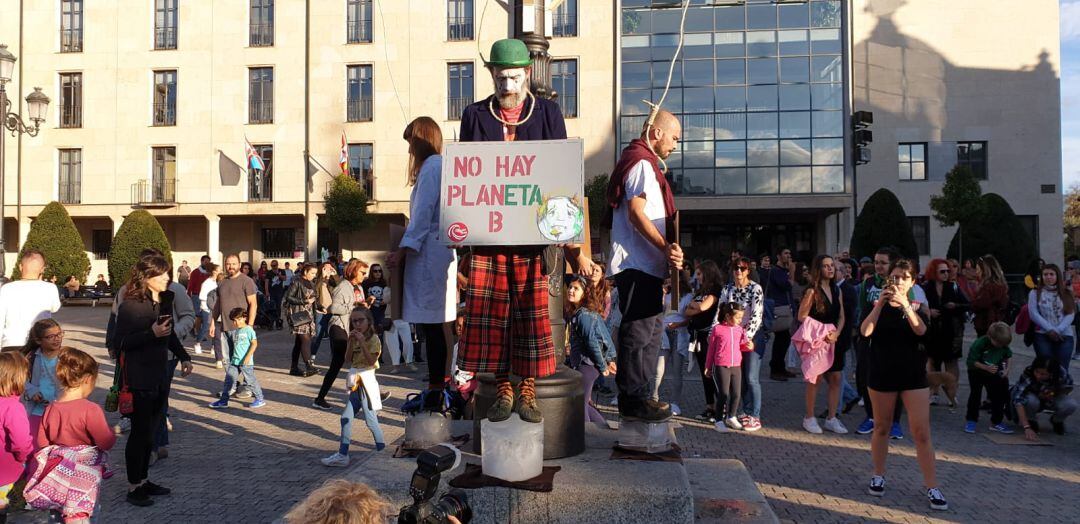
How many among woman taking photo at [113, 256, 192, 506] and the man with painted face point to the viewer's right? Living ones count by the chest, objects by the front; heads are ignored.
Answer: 1

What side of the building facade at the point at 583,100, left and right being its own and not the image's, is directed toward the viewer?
front

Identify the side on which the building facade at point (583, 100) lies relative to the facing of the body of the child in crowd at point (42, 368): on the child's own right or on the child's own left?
on the child's own left

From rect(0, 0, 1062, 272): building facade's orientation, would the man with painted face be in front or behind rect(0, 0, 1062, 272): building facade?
in front

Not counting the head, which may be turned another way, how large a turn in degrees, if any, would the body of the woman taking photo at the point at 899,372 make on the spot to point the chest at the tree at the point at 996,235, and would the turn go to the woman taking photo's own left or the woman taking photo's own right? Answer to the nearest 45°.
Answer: approximately 180°

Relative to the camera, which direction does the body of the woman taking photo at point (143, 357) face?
to the viewer's right

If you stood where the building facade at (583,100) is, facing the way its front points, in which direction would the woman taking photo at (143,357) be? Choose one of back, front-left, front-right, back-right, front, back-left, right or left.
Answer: front

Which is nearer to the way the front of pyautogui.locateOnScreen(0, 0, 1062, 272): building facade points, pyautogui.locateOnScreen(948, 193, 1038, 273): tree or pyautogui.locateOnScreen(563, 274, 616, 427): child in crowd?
the child in crowd

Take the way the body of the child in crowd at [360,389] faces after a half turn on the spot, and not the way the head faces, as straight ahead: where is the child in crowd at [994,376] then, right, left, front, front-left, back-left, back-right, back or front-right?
front-right

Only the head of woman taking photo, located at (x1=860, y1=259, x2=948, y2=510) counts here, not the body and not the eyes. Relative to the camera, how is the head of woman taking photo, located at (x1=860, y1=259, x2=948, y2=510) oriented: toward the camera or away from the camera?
toward the camera

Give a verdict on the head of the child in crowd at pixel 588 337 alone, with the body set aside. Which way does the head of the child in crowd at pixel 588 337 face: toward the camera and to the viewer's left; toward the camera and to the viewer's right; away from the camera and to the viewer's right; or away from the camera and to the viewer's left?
toward the camera and to the viewer's left

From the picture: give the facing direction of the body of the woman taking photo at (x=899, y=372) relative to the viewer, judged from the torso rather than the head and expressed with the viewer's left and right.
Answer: facing the viewer
